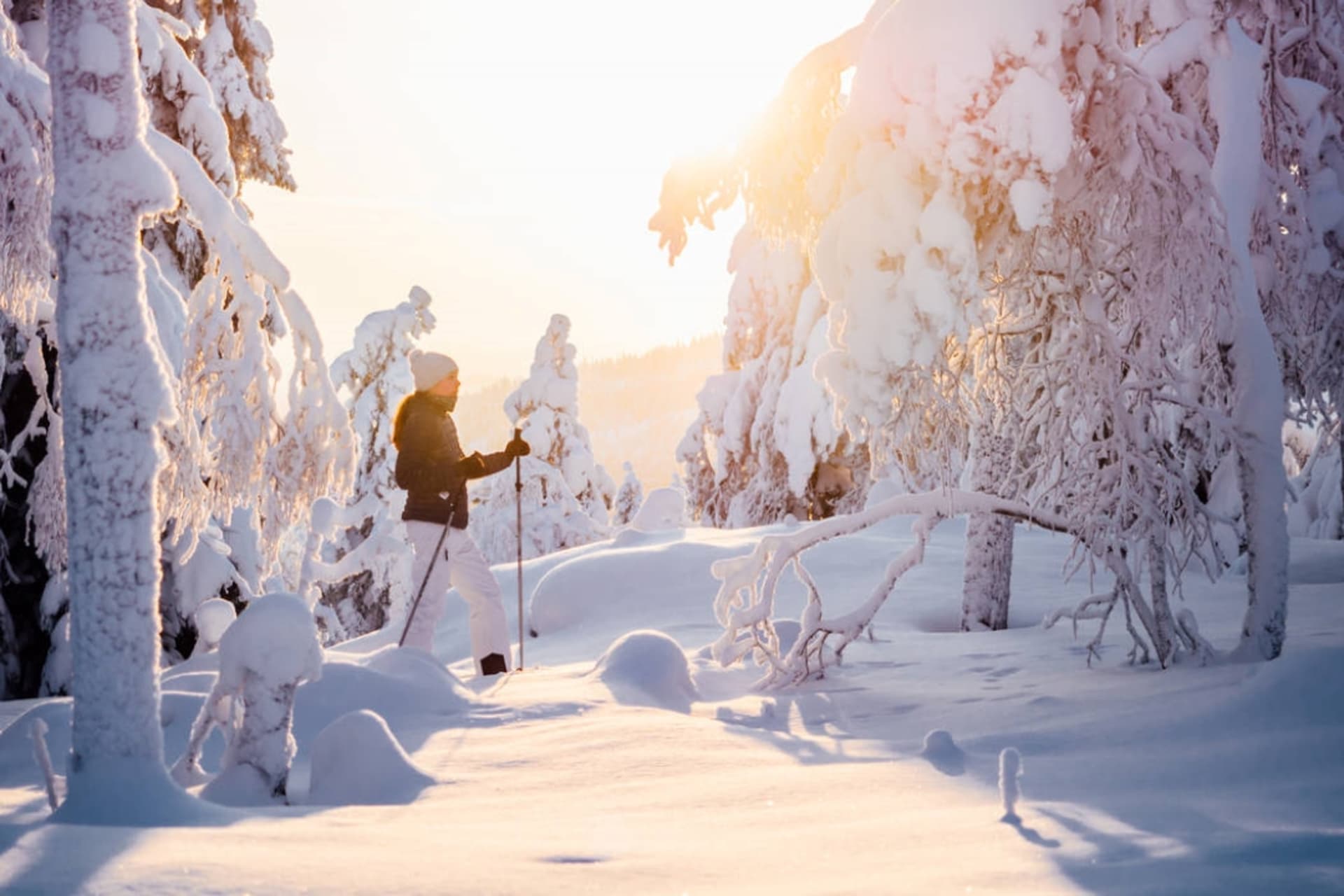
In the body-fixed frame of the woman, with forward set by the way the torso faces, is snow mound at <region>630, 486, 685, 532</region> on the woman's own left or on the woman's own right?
on the woman's own left

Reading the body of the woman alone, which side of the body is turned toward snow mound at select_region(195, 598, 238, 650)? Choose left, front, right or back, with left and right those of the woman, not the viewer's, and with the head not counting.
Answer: back

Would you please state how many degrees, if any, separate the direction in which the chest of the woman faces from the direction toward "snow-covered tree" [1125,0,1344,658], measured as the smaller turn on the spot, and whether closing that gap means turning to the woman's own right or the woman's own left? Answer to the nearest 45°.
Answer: approximately 45° to the woman's own right

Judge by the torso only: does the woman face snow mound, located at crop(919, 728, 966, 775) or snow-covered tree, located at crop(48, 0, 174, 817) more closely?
the snow mound

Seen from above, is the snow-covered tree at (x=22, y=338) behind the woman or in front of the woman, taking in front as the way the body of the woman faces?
behind

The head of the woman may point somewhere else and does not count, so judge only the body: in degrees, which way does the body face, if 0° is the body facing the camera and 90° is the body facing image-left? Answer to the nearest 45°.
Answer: approximately 270°

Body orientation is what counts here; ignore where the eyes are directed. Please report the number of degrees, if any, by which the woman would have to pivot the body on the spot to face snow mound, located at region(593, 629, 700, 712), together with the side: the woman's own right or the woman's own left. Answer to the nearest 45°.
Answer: approximately 45° to the woman's own right

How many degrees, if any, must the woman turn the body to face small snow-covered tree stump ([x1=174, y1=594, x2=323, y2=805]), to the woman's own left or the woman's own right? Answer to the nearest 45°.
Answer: approximately 90° to the woman's own right

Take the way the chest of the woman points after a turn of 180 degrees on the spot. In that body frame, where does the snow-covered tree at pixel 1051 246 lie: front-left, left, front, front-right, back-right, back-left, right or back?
back-left

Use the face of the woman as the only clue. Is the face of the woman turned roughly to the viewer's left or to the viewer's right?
to the viewer's right

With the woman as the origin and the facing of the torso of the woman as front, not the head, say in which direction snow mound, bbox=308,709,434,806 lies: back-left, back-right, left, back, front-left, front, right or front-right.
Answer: right

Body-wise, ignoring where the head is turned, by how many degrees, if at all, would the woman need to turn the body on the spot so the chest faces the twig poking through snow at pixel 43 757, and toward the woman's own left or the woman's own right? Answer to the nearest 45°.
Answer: approximately 90° to the woman's own right
